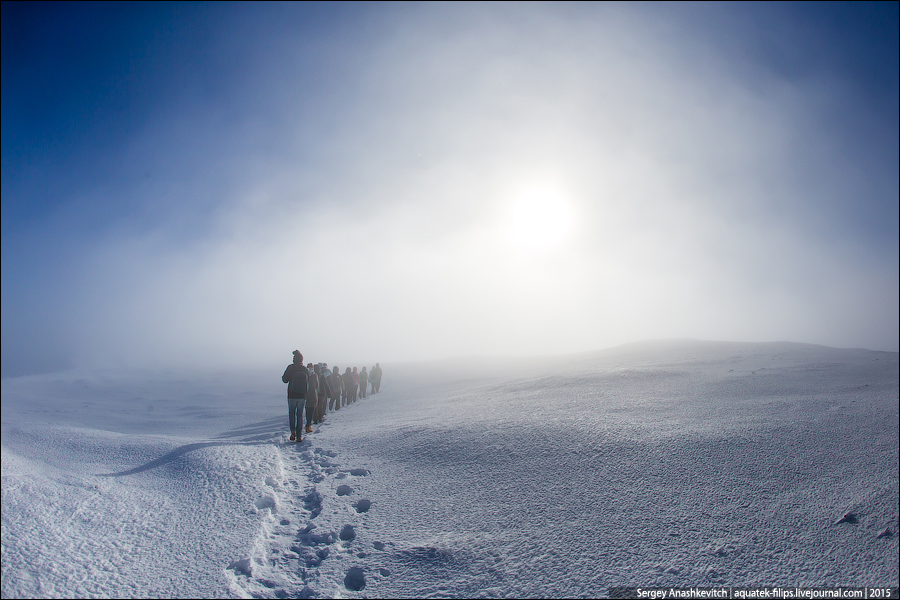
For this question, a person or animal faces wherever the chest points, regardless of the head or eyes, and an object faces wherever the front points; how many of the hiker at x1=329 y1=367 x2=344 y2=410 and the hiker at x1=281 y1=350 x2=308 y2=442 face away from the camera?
2

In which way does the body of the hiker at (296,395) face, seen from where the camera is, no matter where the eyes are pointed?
away from the camera

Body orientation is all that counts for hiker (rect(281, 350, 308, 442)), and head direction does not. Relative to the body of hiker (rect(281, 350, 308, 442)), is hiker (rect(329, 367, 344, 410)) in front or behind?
in front

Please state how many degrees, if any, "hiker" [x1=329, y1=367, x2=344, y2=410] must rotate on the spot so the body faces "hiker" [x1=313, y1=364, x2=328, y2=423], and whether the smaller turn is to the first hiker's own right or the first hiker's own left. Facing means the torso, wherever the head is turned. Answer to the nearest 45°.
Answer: approximately 180°

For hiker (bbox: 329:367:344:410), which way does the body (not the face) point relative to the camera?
away from the camera

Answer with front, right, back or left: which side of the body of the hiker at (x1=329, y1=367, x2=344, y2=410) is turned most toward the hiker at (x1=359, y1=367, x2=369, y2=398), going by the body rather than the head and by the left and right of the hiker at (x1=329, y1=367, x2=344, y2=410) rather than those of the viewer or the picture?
front

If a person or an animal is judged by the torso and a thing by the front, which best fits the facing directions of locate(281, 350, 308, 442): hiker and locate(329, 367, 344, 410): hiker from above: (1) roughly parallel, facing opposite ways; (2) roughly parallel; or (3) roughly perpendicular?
roughly parallel
